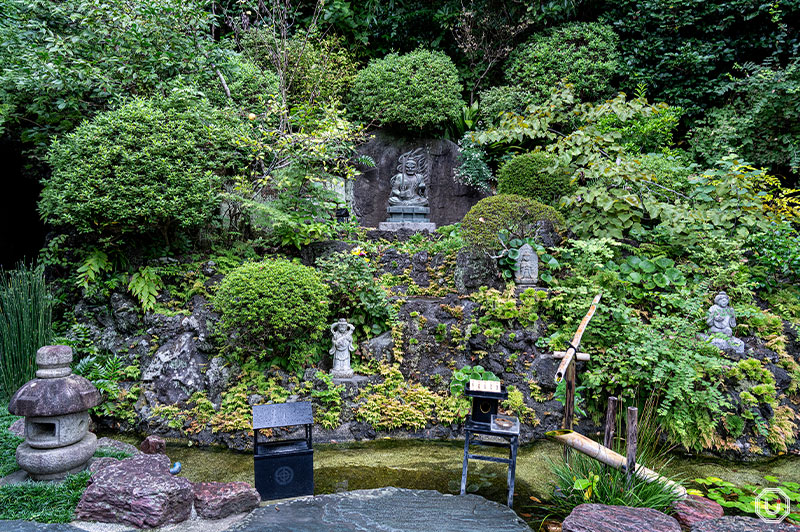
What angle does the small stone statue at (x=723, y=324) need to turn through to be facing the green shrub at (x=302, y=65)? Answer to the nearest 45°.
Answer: approximately 90° to its right

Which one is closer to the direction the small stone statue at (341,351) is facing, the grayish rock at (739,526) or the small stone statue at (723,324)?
the grayish rock

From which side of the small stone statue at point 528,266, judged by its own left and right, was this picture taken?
front

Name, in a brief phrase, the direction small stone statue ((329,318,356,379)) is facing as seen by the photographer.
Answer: facing the viewer

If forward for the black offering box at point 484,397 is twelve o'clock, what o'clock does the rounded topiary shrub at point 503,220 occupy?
The rounded topiary shrub is roughly at 6 o'clock from the black offering box.

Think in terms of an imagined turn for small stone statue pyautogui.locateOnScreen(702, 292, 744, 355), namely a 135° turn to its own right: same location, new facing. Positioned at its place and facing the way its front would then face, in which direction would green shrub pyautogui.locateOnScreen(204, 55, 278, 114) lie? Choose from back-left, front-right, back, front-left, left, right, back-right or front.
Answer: front-left

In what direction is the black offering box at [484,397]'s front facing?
toward the camera

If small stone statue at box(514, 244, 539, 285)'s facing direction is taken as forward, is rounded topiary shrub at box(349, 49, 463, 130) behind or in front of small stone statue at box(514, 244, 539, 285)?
behind

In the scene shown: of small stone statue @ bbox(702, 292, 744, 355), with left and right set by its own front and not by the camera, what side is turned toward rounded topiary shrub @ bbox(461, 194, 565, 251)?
right

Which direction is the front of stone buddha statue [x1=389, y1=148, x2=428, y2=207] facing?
toward the camera
